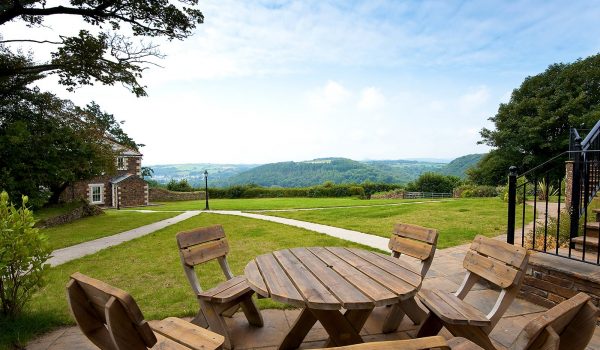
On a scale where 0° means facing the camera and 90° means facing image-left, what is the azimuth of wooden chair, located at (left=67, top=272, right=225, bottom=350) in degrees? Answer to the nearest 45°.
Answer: approximately 225°

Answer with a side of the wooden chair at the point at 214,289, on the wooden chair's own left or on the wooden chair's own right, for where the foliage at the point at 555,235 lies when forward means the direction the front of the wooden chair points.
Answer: on the wooden chair's own left

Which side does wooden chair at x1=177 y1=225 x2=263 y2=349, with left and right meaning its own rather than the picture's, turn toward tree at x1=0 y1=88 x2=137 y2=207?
back

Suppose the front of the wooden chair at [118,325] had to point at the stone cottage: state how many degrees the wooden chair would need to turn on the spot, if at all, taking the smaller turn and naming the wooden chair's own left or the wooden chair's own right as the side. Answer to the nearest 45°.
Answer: approximately 45° to the wooden chair's own left

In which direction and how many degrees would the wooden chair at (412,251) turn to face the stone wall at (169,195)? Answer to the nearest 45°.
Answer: approximately 90° to its right

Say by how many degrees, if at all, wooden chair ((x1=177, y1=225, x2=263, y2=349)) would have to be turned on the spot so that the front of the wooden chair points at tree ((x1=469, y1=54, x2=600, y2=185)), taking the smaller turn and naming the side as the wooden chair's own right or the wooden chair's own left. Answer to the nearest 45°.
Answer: approximately 90° to the wooden chair's own left

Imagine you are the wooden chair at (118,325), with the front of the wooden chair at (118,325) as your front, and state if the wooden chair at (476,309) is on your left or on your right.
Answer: on your right

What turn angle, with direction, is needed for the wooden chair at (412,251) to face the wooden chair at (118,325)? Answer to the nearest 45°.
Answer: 0° — it already faces it

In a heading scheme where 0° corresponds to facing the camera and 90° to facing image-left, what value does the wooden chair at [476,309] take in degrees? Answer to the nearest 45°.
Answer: approximately 45°

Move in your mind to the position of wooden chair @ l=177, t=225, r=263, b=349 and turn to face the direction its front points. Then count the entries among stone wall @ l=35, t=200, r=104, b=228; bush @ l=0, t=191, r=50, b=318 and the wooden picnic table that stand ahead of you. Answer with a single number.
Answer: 1

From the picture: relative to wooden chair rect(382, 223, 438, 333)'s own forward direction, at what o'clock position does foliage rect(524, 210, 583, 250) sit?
The foliage is roughly at 6 o'clock from the wooden chair.

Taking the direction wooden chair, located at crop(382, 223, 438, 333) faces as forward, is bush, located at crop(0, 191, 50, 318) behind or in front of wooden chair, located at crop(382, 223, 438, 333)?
in front

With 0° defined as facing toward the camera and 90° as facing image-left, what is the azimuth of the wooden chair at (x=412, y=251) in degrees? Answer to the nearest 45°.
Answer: approximately 45°

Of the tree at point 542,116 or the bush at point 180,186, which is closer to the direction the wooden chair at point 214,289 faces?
the tree
